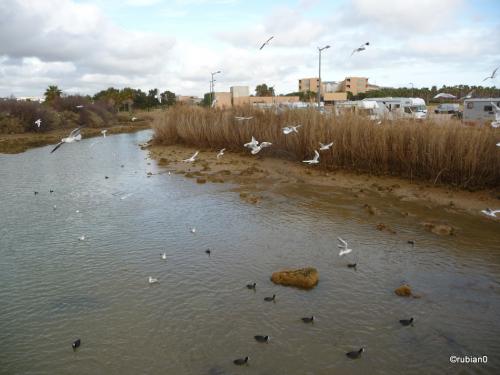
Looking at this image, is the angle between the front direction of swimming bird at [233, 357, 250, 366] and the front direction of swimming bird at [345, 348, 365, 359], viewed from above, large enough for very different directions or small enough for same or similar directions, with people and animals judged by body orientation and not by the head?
same or similar directions

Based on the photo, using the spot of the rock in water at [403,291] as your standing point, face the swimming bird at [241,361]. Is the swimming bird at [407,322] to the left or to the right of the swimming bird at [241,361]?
left
